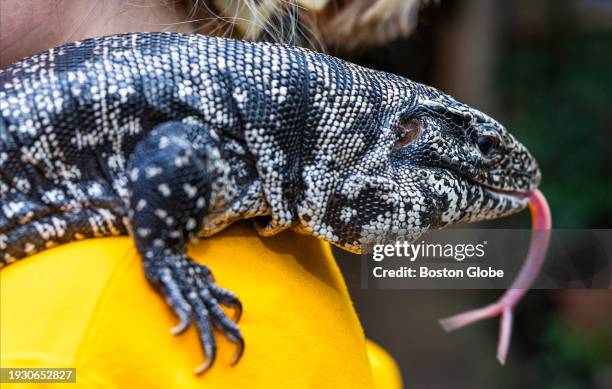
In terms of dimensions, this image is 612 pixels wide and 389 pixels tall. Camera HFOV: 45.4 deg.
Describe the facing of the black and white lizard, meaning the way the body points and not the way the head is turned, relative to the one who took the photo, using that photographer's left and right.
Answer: facing to the right of the viewer
